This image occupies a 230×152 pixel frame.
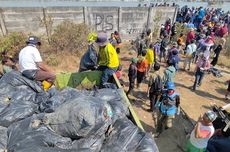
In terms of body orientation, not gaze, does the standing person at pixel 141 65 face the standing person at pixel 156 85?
no

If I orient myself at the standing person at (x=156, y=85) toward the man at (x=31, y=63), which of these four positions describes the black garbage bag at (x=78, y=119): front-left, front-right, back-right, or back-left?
front-left

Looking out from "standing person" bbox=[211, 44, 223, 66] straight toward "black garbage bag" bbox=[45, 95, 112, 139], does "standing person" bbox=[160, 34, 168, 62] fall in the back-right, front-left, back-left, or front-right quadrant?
front-right

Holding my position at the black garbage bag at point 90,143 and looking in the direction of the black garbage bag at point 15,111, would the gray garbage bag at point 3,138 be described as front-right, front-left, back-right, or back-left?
front-left

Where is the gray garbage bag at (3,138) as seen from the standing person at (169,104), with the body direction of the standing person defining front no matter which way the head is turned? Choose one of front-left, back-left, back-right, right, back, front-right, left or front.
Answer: front-right

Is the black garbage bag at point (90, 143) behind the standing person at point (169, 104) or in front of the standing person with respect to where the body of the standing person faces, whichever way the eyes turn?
in front
